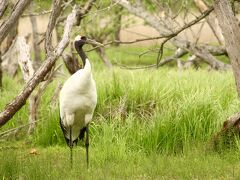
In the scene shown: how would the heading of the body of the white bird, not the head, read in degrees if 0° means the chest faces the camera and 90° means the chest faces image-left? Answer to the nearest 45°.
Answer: approximately 315°

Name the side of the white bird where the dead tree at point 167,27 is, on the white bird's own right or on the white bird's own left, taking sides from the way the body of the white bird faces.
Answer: on the white bird's own left
